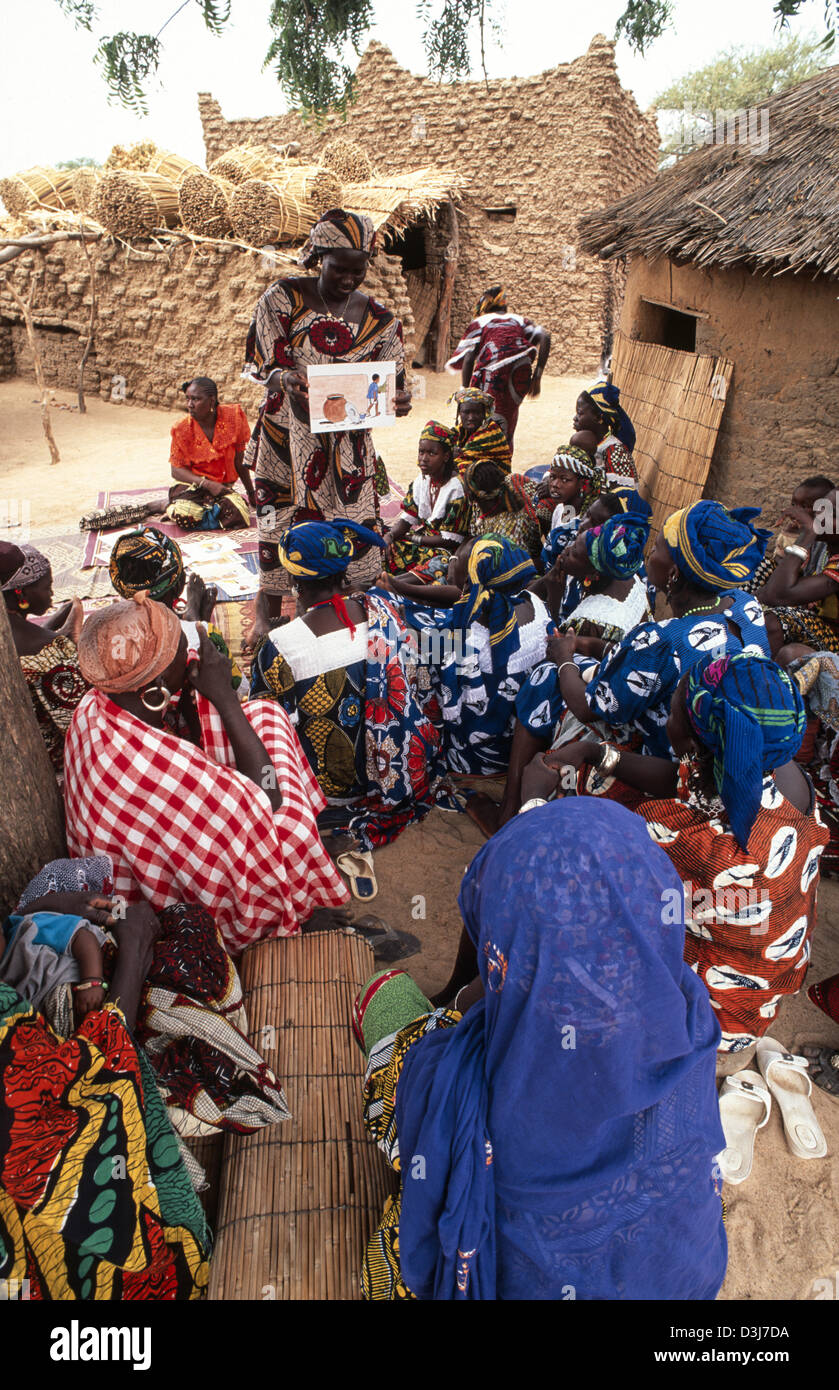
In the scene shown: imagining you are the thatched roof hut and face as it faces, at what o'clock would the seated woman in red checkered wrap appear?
The seated woman in red checkered wrap is roughly at 11 o'clock from the thatched roof hut.

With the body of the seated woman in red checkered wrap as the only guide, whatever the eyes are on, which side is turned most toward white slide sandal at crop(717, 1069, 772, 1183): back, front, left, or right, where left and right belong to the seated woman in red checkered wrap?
right

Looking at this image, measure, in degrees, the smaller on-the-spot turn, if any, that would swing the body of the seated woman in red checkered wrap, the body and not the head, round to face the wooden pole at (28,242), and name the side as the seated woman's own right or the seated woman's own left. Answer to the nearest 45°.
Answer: approximately 45° to the seated woman's own left

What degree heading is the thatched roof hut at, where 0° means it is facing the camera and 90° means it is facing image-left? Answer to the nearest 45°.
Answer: approximately 45°

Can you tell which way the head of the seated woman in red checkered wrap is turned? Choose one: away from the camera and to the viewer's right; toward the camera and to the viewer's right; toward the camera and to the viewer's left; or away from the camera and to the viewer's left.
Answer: away from the camera and to the viewer's right
